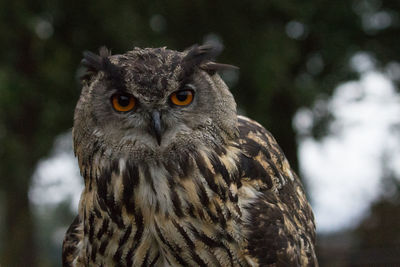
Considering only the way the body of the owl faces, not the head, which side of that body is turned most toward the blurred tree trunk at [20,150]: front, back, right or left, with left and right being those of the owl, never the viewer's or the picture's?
right

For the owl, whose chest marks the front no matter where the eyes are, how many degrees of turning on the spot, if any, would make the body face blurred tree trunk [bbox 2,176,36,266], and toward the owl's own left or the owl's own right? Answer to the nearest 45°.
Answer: approximately 90° to the owl's own right

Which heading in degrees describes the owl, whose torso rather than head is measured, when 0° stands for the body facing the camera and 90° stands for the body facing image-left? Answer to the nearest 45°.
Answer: approximately 45°
